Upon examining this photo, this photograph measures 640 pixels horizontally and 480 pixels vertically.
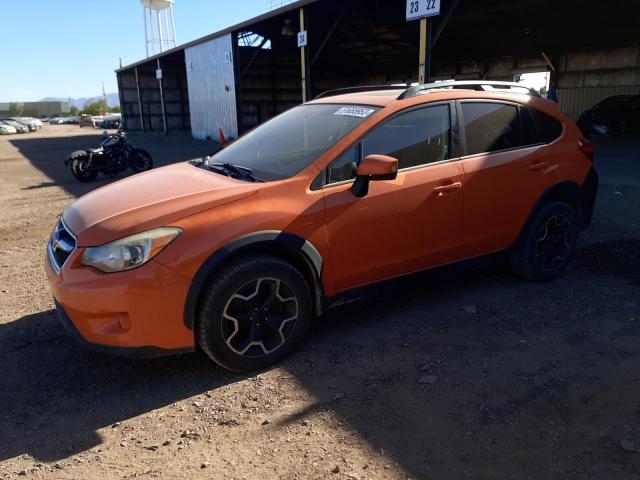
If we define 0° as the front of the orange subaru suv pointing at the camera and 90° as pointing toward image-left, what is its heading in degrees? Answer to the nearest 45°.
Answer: approximately 45°

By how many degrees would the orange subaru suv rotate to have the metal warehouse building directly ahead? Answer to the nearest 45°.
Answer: approximately 135° to its right

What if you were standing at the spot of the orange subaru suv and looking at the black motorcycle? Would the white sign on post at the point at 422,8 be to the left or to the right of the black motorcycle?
right

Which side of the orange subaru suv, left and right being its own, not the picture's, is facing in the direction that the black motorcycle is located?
right

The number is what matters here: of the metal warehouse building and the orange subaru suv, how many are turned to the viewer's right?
0

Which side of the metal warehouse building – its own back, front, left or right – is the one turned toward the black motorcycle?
front

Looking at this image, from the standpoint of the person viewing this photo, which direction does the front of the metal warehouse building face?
facing the viewer and to the left of the viewer

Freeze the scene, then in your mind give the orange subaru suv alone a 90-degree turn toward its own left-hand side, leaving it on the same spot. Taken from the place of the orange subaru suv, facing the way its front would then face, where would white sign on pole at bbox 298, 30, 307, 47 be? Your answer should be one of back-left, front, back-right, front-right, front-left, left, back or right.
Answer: back-left

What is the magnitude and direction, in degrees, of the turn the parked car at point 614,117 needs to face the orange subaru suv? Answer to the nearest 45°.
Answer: approximately 45° to its left
